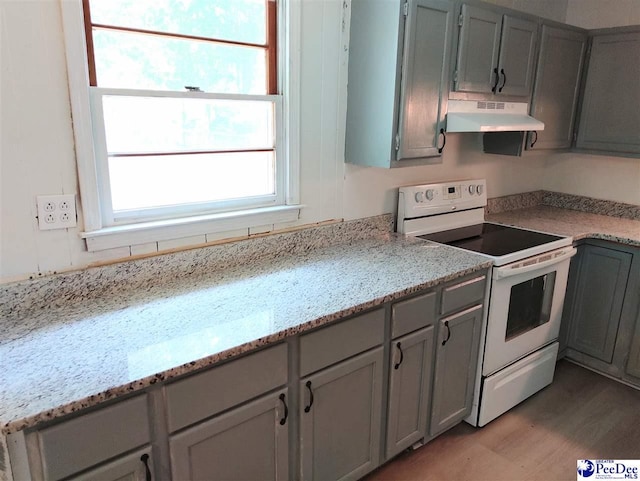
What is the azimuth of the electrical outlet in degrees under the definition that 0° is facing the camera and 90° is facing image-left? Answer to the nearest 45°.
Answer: approximately 0°

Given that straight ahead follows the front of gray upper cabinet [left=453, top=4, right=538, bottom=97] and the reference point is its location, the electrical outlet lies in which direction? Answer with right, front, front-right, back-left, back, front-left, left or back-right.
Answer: right

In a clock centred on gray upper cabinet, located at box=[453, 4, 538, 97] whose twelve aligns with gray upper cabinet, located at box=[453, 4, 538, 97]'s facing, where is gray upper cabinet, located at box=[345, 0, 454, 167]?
gray upper cabinet, located at box=[345, 0, 454, 167] is roughly at 3 o'clock from gray upper cabinet, located at box=[453, 4, 538, 97].

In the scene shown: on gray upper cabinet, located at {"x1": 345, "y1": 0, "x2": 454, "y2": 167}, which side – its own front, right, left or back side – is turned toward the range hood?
left

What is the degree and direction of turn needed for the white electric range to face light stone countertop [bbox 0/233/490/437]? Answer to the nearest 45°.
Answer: approximately 90° to its right
